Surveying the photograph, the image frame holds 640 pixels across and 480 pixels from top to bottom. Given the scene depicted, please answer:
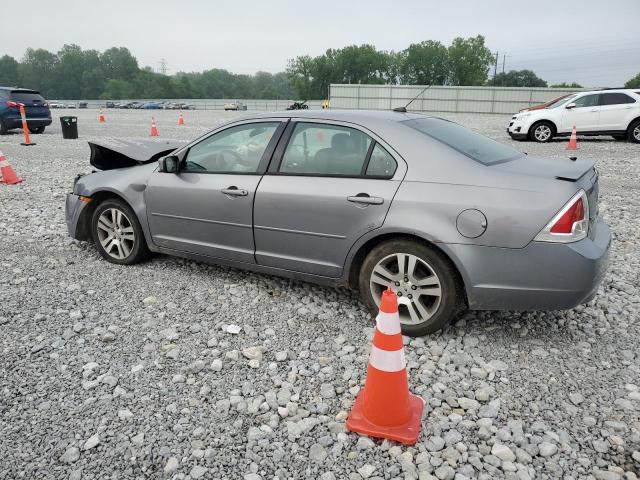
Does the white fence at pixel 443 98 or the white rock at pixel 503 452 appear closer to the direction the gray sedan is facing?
the white fence

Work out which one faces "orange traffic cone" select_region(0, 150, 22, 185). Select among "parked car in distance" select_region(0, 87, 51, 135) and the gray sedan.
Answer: the gray sedan

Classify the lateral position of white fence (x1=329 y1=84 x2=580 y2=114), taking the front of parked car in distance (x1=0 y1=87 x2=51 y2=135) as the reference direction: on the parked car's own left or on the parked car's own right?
on the parked car's own right

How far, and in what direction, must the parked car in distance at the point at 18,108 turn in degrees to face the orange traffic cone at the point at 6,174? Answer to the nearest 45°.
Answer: approximately 135° to its left

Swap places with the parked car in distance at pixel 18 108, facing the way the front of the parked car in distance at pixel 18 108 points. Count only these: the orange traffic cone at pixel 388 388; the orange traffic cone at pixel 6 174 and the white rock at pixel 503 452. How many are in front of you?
0

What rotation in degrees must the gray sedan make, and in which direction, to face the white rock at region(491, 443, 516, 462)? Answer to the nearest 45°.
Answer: approximately 135° to its left

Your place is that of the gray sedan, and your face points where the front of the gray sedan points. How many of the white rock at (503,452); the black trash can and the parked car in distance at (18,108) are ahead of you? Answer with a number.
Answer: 2

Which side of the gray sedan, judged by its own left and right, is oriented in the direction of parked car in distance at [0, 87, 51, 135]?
front

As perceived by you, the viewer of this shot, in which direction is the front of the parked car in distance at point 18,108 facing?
facing away from the viewer and to the left of the viewer

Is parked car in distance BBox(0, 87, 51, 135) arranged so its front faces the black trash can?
no

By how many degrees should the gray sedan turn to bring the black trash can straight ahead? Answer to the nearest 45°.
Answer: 0° — it already faces it

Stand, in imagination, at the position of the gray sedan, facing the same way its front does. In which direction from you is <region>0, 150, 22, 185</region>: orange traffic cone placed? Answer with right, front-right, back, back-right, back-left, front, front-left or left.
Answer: front

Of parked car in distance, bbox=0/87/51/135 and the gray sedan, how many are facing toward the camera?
0

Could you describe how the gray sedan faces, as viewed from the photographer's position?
facing away from the viewer and to the left of the viewer

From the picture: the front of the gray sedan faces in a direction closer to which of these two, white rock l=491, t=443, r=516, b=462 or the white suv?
the white suv
